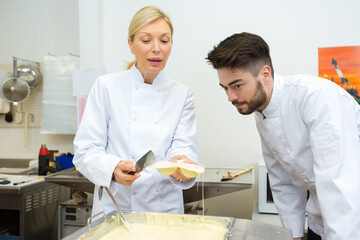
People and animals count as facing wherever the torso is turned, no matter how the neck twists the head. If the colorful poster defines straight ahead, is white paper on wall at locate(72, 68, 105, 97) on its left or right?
on its right

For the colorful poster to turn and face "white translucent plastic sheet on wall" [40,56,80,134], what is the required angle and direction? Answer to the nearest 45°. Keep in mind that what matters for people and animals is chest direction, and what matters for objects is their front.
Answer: approximately 90° to its right

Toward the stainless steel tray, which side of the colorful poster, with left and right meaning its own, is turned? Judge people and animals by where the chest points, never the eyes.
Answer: front

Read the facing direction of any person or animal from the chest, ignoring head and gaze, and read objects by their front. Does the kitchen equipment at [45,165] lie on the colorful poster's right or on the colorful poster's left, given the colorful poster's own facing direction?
on its right

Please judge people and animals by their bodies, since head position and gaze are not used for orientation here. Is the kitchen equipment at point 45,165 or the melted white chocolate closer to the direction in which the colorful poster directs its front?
the melted white chocolate

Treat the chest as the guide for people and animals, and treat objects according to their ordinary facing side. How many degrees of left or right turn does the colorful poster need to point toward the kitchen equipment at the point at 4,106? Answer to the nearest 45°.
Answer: approximately 90° to its right

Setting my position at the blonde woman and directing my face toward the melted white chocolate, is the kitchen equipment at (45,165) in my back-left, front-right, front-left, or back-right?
back-right

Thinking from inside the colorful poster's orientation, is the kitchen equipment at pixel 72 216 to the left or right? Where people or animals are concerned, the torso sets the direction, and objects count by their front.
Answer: on its right

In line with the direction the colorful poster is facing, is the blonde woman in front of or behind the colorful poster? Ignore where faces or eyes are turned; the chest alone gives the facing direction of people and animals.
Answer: in front

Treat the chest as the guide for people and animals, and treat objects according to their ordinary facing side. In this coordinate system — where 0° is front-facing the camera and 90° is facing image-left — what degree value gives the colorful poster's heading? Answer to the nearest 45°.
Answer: approximately 0°

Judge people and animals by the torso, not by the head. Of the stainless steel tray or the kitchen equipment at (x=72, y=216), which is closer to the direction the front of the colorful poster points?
the stainless steel tray
